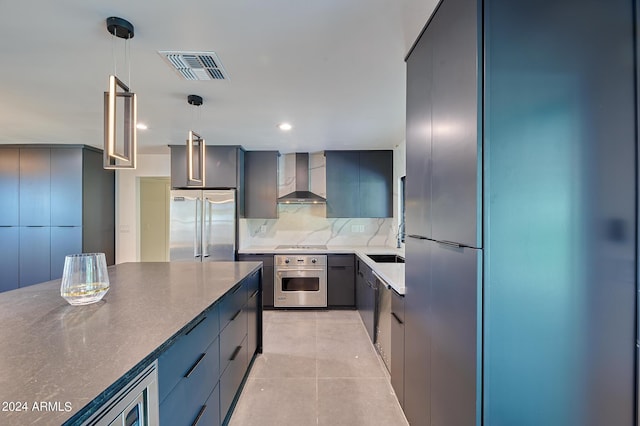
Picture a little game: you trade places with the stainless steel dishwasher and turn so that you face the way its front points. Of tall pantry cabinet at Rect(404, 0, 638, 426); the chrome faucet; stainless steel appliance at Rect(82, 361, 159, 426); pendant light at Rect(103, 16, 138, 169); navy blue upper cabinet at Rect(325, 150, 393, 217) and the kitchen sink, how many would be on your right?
3

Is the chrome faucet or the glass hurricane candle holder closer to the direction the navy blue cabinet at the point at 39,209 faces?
the glass hurricane candle holder

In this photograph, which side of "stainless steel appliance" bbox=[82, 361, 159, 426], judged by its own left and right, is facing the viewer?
right

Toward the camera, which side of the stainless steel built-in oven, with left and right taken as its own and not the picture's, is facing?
front

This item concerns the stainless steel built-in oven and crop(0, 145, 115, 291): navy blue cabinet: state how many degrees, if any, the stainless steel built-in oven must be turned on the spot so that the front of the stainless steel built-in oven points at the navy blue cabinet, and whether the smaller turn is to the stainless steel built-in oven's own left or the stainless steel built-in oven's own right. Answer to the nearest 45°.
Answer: approximately 90° to the stainless steel built-in oven's own right

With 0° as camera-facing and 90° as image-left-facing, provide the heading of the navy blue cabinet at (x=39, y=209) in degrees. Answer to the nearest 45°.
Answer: approximately 0°

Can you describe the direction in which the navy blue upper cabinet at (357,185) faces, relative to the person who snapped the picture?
facing the viewer

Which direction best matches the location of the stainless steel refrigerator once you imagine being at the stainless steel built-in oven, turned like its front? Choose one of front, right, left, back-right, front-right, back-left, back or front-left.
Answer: right

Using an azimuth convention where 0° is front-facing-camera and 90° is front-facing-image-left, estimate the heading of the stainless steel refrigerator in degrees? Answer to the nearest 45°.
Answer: approximately 0°

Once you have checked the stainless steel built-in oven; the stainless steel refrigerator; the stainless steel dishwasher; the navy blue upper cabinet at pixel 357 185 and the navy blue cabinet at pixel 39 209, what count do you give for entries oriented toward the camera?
4

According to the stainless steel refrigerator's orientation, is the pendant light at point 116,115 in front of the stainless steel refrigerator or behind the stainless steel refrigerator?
in front

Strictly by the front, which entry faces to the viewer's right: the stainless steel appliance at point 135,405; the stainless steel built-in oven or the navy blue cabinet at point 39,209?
the stainless steel appliance
